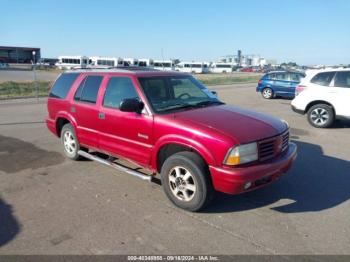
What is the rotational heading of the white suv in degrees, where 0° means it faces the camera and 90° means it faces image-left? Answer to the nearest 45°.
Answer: approximately 270°

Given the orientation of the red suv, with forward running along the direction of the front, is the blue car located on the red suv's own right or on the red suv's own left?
on the red suv's own left

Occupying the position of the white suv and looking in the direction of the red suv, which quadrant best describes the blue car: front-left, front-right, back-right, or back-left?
back-right

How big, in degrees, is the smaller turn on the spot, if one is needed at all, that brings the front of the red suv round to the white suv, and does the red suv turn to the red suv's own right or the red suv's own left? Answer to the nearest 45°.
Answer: approximately 90° to the red suv's own left
